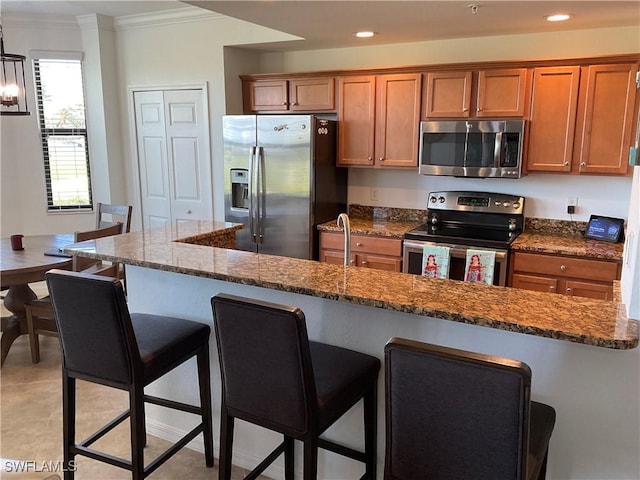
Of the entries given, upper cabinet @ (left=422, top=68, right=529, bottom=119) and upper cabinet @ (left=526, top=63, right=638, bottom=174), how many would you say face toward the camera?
2

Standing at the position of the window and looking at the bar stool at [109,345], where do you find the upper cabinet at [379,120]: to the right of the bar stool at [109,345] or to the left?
left

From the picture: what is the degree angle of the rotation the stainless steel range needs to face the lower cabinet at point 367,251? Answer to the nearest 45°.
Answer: approximately 90° to its right

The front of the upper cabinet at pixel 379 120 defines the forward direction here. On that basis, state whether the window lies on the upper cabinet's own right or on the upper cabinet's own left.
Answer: on the upper cabinet's own right

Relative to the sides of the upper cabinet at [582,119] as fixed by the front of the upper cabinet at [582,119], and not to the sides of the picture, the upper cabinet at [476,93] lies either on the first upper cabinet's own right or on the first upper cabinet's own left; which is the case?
on the first upper cabinet's own right

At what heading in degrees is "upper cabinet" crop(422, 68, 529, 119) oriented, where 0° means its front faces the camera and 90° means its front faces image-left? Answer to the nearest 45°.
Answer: approximately 0°

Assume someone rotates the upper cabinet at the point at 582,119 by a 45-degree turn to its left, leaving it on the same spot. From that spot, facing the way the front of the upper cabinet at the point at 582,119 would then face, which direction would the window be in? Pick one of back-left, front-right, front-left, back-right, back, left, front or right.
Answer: back-right

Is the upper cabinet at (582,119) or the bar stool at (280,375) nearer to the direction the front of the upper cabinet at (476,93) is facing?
the bar stool

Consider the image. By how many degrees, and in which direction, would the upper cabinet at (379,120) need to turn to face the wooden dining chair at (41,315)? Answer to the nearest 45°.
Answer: approximately 90° to its right

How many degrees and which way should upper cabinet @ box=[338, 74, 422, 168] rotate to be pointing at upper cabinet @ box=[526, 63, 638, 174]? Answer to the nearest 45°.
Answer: approximately 90° to its left
